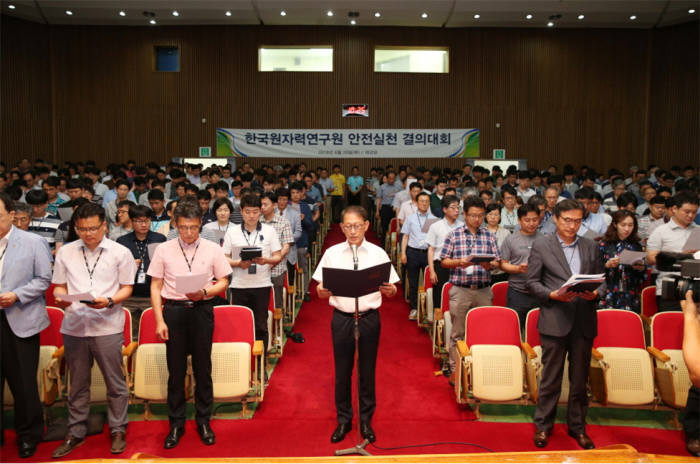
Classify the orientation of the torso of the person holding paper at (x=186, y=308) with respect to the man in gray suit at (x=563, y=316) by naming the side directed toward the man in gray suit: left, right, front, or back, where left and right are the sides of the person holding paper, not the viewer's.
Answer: left

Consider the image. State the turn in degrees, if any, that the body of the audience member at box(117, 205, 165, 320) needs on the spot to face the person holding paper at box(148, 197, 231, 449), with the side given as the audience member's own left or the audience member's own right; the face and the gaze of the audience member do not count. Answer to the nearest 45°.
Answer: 0° — they already face them

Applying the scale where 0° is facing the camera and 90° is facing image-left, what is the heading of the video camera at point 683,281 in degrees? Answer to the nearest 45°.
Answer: approximately 90°

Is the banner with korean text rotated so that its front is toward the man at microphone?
yes

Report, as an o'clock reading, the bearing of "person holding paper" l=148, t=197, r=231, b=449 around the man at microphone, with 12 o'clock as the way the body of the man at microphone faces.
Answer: The person holding paper is roughly at 3 o'clock from the man at microphone.

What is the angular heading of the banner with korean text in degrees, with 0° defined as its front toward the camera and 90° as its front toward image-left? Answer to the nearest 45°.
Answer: approximately 0°

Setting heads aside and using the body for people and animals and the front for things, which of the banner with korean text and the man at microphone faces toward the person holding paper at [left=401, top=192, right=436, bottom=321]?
the banner with korean text

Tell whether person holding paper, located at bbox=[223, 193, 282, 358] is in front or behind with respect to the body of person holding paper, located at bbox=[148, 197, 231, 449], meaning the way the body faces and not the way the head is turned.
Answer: behind

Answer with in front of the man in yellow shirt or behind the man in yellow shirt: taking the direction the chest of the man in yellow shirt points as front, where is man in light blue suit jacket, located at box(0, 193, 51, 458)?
in front
